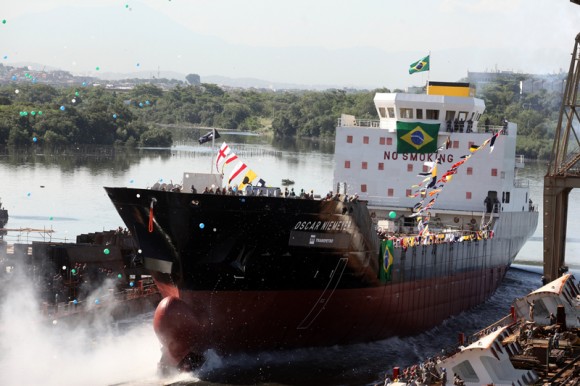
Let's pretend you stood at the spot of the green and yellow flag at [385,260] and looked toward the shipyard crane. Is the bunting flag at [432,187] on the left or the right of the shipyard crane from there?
left

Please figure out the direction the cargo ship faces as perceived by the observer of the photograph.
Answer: facing the viewer and to the left of the viewer

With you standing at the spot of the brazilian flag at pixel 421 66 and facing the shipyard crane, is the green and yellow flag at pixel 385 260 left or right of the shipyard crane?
right

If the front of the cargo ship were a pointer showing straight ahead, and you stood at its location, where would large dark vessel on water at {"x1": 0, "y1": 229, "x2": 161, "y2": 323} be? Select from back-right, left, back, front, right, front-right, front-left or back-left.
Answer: right

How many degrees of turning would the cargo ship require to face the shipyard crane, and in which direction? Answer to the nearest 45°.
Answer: approximately 180°
